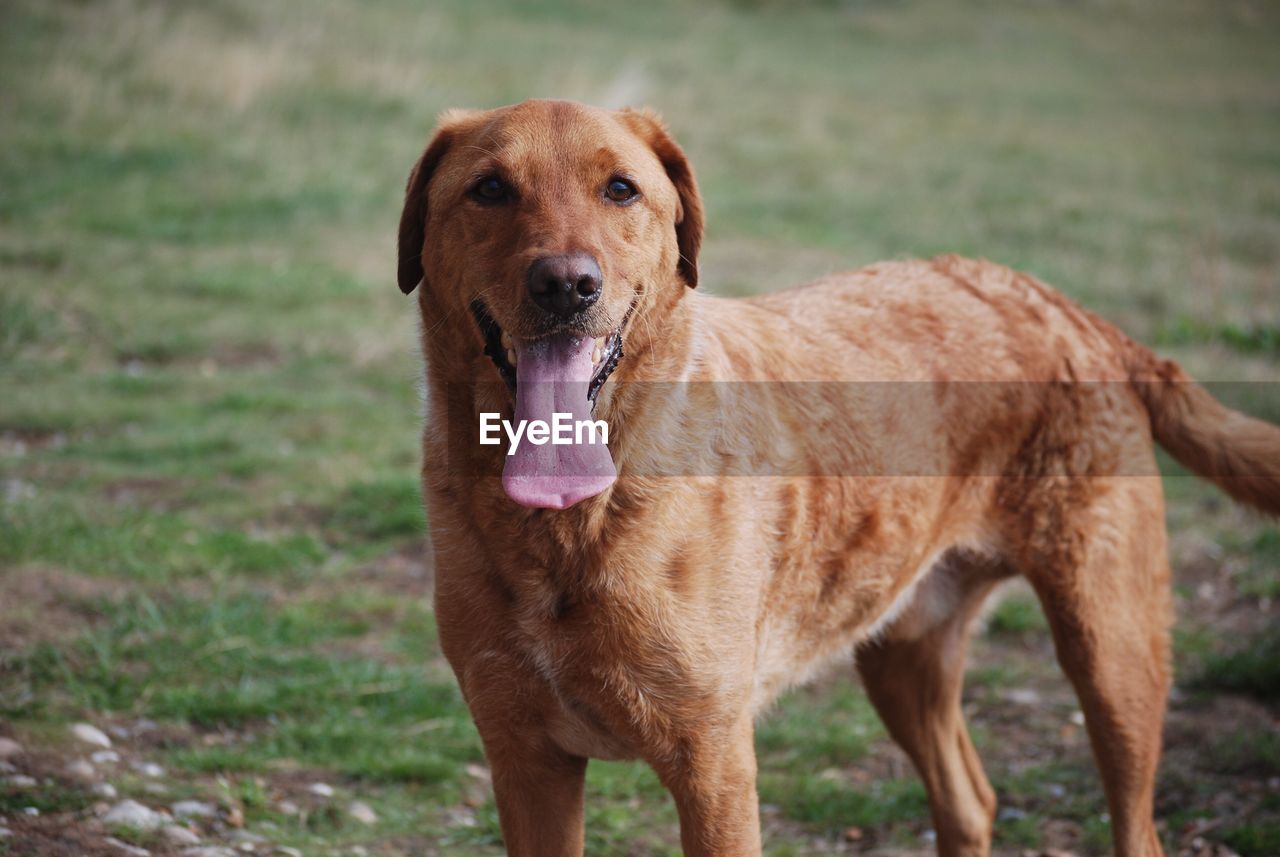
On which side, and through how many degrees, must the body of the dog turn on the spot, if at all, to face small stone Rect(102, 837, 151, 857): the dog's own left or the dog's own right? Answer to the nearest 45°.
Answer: approximately 45° to the dog's own right

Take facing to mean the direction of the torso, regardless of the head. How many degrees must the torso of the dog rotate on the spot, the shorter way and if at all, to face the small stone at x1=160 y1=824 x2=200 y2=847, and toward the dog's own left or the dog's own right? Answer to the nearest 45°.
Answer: approximately 45° to the dog's own right

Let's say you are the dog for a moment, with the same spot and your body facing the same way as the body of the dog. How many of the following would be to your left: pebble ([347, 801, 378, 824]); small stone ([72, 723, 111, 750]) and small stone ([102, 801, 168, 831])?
0

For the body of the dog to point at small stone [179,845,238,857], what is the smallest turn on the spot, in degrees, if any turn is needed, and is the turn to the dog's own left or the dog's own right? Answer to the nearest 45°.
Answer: approximately 45° to the dog's own right

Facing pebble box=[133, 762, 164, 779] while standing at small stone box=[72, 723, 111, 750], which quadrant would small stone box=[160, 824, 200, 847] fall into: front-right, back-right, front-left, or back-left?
front-right

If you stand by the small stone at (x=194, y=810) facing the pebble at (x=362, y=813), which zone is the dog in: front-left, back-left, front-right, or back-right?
front-right

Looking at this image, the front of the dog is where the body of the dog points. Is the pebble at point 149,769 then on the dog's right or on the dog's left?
on the dog's right

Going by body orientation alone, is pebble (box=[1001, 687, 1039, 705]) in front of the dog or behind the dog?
behind

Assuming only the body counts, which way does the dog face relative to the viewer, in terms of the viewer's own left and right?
facing the viewer and to the left of the viewer
